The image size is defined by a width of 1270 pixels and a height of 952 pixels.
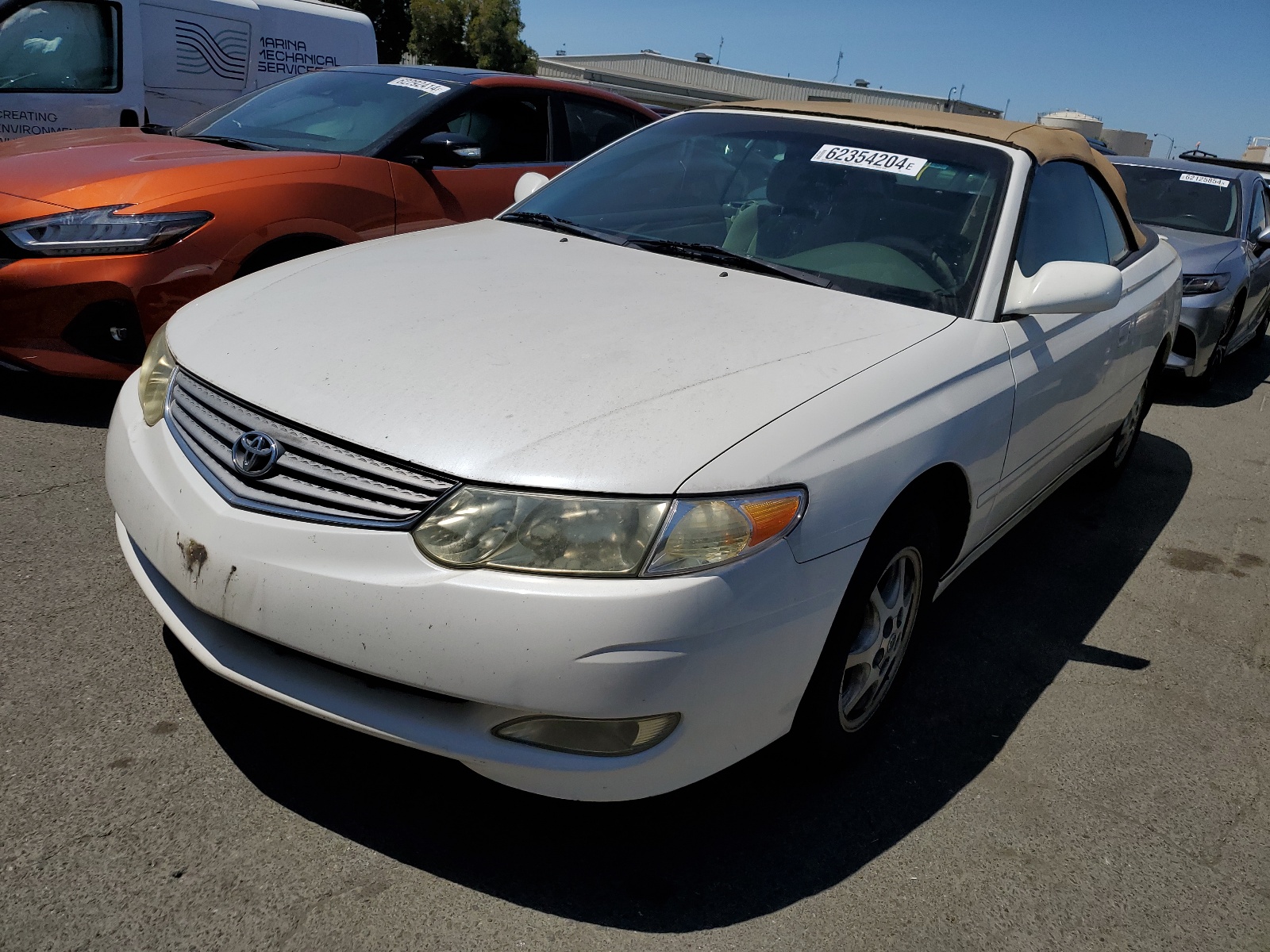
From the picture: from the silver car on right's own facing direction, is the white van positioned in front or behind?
in front

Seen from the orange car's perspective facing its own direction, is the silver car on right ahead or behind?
behind

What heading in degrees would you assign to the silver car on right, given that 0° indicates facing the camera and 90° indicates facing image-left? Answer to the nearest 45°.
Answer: approximately 45°

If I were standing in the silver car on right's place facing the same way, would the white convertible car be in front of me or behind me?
in front

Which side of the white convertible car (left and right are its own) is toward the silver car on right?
back

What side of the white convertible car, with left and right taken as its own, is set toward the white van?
right

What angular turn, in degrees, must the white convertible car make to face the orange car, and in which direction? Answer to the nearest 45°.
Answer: approximately 90° to its right

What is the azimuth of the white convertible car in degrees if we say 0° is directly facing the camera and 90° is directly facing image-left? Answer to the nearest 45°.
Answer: approximately 45°

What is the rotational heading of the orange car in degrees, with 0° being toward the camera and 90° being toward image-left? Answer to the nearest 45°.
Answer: approximately 45°

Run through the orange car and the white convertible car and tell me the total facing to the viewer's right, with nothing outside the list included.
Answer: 0
